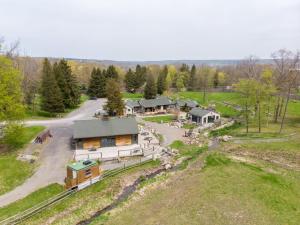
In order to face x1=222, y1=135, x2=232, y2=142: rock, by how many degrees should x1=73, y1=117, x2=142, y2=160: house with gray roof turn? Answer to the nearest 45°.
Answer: approximately 90° to its left

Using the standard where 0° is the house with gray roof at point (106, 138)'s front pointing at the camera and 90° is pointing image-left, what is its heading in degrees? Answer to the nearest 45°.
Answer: approximately 0°

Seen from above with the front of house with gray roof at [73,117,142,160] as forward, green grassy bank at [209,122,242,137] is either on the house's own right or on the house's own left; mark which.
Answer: on the house's own left

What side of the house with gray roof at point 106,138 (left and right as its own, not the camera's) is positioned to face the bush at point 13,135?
right

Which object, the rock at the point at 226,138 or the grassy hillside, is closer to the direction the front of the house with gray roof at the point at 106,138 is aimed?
the grassy hillside

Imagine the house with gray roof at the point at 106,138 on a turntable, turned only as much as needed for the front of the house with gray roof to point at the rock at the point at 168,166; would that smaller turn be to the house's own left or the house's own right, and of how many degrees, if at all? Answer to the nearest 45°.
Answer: approximately 45° to the house's own left

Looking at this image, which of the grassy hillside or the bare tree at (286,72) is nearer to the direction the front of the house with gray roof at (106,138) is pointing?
the grassy hillside

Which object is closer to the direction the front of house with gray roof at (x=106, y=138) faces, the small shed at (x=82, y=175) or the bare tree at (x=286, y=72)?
the small shed

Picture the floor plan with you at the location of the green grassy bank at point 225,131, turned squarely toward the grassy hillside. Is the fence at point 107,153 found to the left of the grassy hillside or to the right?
right

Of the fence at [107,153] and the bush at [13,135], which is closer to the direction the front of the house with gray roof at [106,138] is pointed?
the fence

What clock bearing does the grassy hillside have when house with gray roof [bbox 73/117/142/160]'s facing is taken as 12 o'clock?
The grassy hillside is roughly at 11 o'clock from the house with gray roof.

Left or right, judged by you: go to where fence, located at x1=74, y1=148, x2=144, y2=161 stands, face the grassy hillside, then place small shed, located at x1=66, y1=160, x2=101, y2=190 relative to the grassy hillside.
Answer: right
